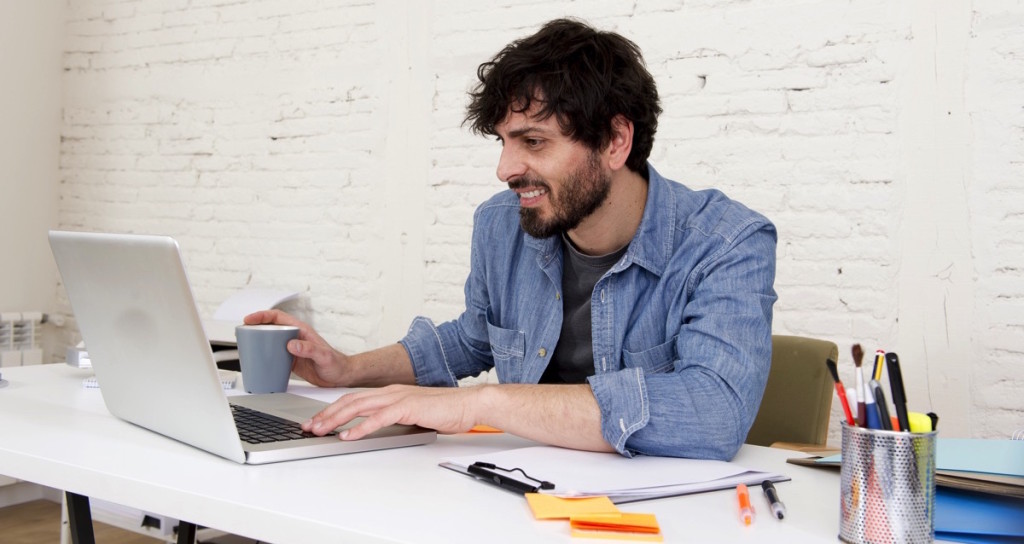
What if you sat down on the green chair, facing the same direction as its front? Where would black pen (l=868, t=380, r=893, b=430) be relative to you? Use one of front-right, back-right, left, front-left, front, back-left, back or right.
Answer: front-left

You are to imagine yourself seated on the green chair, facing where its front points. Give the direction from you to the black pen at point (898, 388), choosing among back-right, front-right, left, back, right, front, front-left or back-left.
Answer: front-left

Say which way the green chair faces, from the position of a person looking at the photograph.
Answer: facing the viewer and to the left of the viewer

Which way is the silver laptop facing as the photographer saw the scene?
facing away from the viewer and to the right of the viewer

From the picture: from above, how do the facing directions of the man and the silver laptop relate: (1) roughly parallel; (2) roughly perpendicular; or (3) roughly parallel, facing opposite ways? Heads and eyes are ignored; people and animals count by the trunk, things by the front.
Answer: roughly parallel, facing opposite ways

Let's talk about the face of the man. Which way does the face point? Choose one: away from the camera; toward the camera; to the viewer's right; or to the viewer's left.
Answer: to the viewer's left

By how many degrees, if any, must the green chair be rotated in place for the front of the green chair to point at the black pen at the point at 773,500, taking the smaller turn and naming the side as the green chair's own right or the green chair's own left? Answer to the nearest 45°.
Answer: approximately 45° to the green chair's own left

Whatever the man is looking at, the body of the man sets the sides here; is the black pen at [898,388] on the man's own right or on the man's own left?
on the man's own left

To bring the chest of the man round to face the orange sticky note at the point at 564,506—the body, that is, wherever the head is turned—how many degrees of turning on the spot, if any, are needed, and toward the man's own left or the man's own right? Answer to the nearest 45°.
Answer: approximately 45° to the man's own left

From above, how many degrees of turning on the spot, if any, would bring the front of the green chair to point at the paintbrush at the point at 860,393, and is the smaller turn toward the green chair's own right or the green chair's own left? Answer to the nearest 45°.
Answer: approximately 45° to the green chair's own left

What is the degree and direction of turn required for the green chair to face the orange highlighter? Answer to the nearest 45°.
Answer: approximately 45° to its left

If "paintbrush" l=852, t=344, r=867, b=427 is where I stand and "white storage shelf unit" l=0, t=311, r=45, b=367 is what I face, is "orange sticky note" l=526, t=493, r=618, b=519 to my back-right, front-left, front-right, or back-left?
front-left
